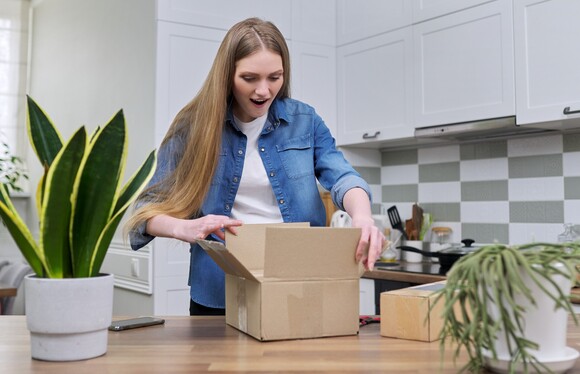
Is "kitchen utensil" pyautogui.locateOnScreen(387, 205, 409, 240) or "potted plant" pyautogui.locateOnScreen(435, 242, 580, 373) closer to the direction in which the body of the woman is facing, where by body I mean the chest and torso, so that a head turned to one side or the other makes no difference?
the potted plant

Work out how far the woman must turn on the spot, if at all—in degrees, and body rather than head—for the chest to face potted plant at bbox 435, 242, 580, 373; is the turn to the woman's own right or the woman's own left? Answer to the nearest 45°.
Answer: approximately 45° to the woman's own left

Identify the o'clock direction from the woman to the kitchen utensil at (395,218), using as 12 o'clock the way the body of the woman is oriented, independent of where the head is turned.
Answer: The kitchen utensil is roughly at 7 o'clock from the woman.

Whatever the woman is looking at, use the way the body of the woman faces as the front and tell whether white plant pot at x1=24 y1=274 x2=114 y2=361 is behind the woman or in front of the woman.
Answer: in front

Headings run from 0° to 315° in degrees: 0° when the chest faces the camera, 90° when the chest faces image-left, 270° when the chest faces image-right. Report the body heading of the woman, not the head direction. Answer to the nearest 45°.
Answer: approximately 0°

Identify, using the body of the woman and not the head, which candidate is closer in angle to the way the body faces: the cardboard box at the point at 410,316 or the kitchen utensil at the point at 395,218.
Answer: the cardboard box
